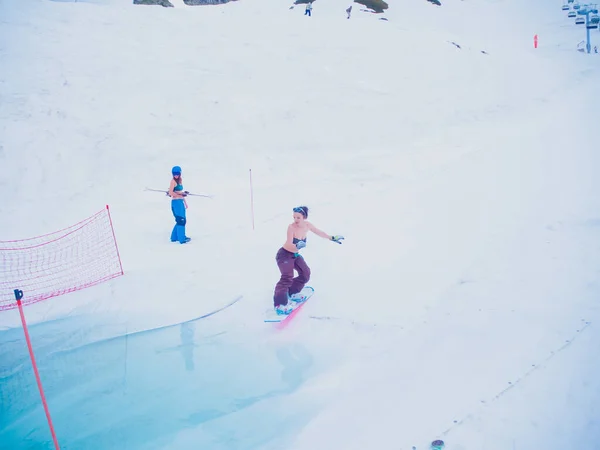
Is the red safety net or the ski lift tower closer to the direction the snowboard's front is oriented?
the red safety net

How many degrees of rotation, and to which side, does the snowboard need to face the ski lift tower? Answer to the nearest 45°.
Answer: approximately 180°

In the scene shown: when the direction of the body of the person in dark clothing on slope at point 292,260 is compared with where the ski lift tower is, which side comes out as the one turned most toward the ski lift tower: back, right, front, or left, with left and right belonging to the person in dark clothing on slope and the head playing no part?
left

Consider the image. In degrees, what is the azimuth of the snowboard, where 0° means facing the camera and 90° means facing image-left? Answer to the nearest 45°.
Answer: approximately 45°

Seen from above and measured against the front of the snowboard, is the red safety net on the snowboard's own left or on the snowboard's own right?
on the snowboard's own right

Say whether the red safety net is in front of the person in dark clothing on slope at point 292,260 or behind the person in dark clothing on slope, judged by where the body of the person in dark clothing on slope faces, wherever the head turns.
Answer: behind

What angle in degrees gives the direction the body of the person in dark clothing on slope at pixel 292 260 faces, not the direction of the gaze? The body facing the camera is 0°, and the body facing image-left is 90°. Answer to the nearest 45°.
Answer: approximately 315°
